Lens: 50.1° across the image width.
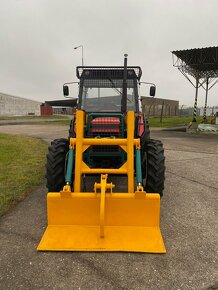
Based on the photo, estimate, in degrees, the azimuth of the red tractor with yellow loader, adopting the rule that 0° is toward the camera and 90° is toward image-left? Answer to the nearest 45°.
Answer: approximately 0°

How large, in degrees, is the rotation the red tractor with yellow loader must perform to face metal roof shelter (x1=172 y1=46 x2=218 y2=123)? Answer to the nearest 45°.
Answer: approximately 135° to its left
